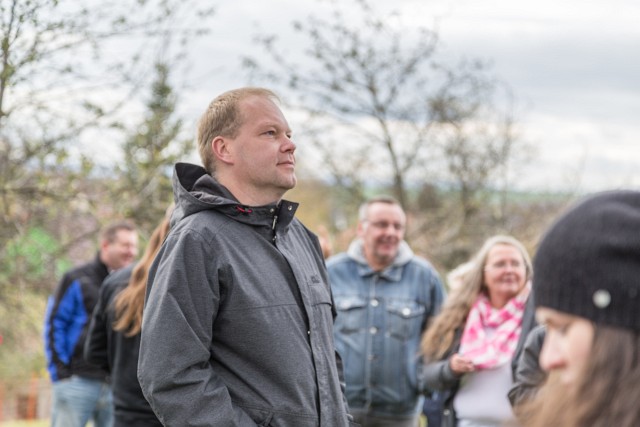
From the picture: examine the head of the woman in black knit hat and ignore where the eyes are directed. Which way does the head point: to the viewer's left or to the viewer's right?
to the viewer's left

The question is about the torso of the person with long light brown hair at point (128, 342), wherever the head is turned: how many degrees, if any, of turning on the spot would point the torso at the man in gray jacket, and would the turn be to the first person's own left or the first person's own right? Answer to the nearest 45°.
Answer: approximately 135° to the first person's own right

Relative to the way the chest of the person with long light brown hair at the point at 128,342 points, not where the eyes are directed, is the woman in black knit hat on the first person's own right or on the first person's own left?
on the first person's own right

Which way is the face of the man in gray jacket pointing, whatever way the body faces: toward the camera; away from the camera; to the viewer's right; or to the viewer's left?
to the viewer's right

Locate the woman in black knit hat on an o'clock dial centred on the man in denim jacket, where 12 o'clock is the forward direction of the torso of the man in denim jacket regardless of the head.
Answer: The woman in black knit hat is roughly at 12 o'clock from the man in denim jacket.

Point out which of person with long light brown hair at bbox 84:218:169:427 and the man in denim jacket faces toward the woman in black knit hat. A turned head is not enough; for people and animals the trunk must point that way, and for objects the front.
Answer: the man in denim jacket
